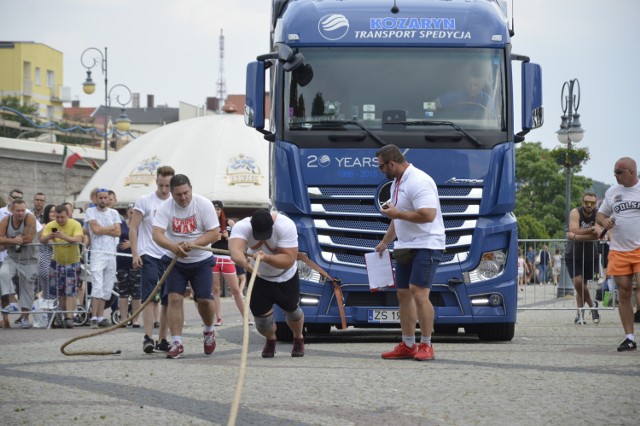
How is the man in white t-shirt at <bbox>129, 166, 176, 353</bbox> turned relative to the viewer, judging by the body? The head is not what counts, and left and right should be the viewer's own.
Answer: facing the viewer and to the right of the viewer

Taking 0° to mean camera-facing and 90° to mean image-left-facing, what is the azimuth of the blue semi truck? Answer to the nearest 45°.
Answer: approximately 0°

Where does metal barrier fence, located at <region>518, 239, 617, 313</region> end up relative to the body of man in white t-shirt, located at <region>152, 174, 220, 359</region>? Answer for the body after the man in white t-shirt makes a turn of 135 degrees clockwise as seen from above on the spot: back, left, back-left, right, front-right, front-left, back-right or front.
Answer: right

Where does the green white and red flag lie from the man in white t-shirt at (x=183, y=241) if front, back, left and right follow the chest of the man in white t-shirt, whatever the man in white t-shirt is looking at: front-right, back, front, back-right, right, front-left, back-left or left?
back

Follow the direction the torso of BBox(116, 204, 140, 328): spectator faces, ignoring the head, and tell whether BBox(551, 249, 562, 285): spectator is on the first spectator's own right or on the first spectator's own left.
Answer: on the first spectator's own left

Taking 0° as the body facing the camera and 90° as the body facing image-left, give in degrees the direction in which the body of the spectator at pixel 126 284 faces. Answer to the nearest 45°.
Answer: approximately 315°

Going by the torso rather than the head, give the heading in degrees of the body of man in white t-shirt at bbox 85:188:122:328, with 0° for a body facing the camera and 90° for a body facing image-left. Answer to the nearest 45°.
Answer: approximately 0°
